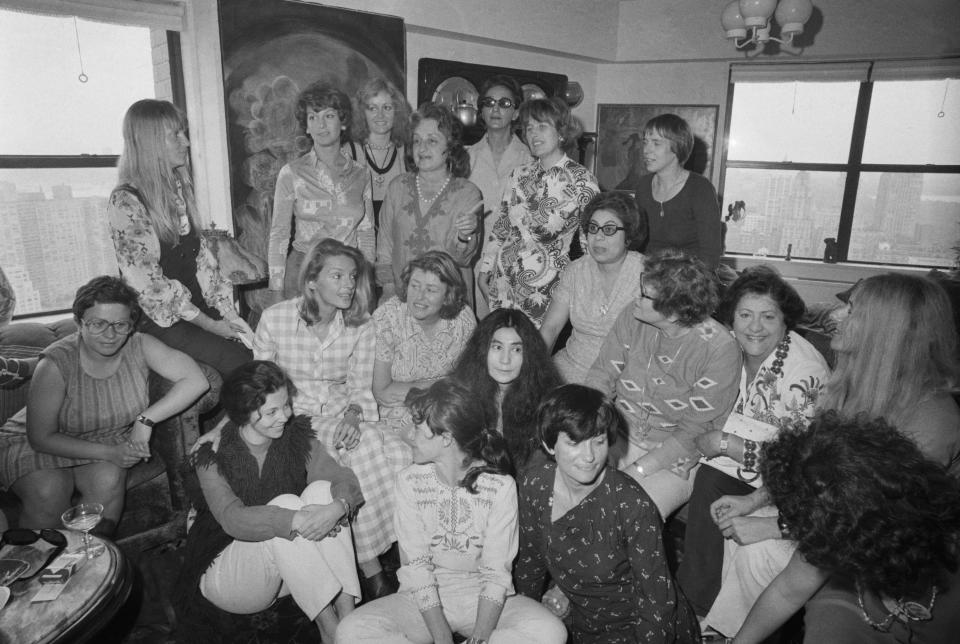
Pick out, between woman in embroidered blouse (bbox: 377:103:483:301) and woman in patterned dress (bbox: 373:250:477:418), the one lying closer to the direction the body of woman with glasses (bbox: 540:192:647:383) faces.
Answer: the woman in patterned dress

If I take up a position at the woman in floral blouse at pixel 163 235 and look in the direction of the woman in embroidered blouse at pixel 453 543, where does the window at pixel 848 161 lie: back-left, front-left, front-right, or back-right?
front-left

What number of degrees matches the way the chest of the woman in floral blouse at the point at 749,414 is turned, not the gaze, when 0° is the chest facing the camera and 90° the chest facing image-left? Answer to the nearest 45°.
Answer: approximately 45°

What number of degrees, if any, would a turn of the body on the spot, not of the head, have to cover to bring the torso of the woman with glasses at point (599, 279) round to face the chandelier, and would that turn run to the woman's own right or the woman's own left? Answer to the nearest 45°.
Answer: approximately 180°

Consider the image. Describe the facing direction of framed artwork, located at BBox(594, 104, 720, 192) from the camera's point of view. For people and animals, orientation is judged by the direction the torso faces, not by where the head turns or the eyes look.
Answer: facing the viewer

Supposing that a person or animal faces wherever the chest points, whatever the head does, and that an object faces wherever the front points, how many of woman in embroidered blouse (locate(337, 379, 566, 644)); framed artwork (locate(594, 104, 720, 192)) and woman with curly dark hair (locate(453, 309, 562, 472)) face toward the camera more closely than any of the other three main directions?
3

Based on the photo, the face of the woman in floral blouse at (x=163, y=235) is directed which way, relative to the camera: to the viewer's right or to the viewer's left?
to the viewer's right

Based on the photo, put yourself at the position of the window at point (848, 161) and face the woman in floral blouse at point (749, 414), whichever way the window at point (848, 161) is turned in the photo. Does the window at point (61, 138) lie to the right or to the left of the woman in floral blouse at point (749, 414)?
right

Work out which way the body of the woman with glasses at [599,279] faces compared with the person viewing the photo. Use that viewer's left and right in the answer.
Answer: facing the viewer and to the left of the viewer

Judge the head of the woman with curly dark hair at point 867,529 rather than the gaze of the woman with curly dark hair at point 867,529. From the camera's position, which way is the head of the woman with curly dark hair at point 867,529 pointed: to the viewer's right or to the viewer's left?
to the viewer's left

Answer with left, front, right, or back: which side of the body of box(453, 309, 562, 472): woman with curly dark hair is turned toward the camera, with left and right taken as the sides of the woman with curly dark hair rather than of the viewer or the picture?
front

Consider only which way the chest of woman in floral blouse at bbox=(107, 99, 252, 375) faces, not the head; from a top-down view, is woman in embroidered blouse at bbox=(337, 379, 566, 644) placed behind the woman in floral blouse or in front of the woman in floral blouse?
in front

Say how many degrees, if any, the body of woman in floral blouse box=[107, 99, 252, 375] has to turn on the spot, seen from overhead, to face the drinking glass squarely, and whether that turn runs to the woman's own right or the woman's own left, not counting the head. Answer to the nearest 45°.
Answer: approximately 45° to the woman's own right

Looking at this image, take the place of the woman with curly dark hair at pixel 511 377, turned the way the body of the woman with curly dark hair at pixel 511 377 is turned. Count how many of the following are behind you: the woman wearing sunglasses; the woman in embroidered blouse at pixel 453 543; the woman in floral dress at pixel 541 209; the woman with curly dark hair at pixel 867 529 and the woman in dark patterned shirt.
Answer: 2

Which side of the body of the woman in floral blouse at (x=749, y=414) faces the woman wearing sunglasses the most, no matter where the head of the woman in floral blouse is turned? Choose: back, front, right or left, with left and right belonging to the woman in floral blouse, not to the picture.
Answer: right

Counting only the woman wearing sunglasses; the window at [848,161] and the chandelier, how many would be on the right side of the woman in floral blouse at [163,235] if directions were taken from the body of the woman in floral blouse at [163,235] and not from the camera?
0

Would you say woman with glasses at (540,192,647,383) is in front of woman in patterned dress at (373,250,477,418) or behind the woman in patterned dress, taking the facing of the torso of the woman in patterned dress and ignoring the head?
behind

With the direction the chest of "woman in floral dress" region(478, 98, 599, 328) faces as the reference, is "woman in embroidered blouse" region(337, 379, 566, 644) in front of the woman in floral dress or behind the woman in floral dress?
in front
